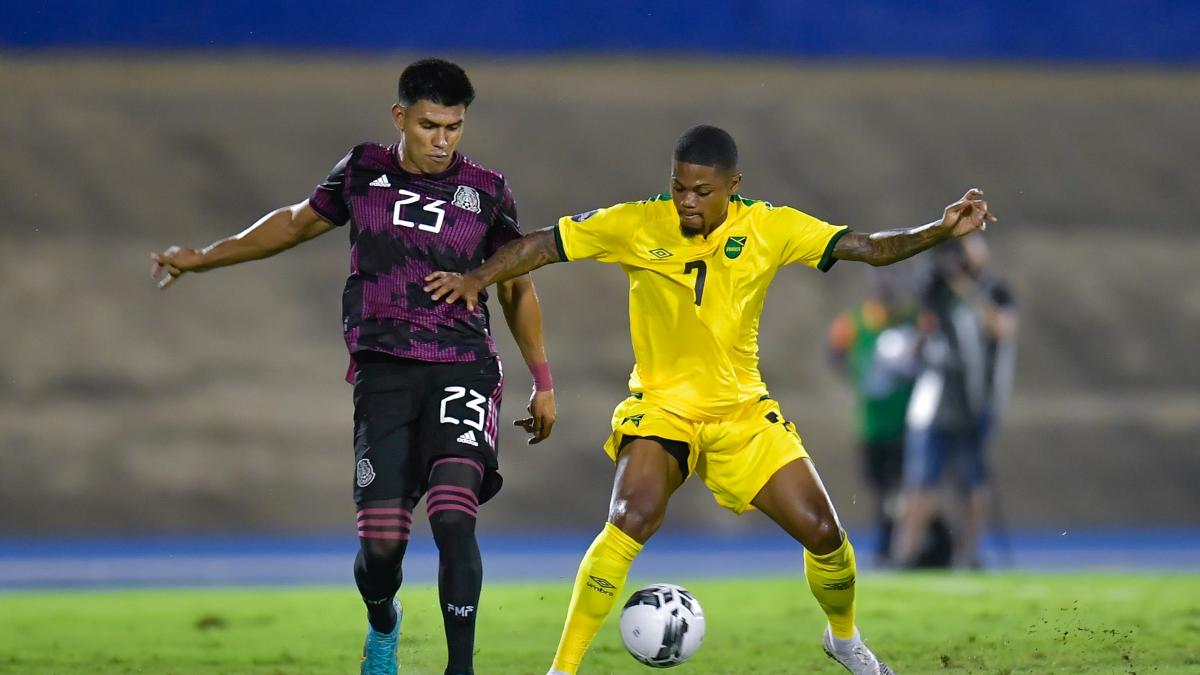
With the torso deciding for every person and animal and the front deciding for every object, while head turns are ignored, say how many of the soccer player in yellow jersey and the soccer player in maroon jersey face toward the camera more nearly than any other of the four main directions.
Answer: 2

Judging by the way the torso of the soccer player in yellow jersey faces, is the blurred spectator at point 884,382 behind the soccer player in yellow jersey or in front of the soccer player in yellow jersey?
behind

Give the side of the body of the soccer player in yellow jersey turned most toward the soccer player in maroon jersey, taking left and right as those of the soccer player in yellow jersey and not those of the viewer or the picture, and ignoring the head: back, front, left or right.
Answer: right

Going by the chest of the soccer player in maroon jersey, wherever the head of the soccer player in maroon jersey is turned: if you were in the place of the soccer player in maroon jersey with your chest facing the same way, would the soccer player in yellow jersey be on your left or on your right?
on your left

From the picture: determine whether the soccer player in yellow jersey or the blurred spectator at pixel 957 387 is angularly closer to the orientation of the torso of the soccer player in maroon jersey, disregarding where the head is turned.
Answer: the soccer player in yellow jersey

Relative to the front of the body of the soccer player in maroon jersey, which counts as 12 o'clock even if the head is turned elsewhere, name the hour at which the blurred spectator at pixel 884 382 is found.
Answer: The blurred spectator is roughly at 7 o'clock from the soccer player in maroon jersey.

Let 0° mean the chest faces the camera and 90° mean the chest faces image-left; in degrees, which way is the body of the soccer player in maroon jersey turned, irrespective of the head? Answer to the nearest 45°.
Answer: approximately 0°

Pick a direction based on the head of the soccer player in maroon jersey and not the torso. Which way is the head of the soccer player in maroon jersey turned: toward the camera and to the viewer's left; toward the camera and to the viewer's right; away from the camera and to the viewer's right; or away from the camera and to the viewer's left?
toward the camera and to the viewer's right
